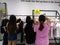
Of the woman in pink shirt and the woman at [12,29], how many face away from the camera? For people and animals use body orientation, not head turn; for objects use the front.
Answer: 2

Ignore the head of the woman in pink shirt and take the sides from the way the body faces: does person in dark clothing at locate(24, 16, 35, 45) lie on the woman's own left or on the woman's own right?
on the woman's own left

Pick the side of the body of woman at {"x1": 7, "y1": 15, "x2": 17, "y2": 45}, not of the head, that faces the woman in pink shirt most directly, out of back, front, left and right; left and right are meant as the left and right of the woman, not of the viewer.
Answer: right

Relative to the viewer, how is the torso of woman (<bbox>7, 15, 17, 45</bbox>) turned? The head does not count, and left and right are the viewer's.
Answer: facing away from the viewer

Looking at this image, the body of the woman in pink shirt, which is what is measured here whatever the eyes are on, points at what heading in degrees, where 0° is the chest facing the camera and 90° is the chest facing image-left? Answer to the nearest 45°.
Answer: approximately 180°

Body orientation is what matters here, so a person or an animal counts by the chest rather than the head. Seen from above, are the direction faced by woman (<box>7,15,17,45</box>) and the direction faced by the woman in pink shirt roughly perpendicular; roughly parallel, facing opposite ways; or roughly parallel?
roughly parallel

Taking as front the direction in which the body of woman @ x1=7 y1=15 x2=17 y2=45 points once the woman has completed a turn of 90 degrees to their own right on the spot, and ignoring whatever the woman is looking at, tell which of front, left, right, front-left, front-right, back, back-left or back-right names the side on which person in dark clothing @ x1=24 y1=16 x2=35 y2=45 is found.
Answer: front

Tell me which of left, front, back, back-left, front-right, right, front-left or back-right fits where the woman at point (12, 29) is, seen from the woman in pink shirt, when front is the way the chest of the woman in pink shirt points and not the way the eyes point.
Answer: left
